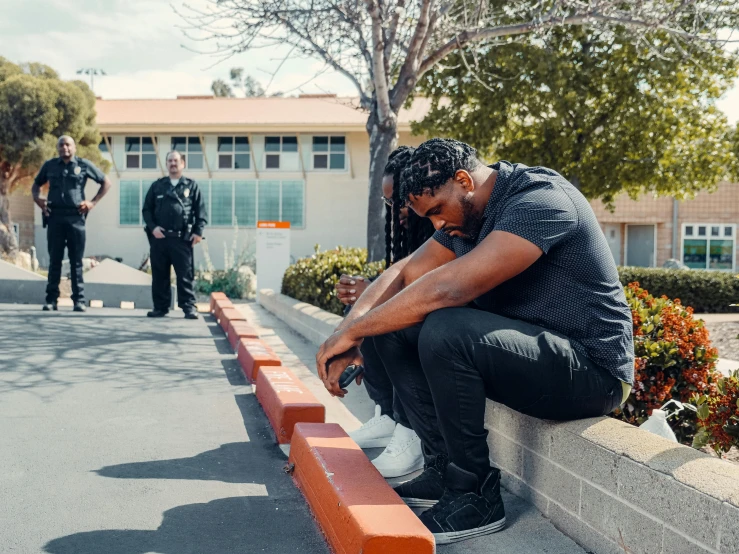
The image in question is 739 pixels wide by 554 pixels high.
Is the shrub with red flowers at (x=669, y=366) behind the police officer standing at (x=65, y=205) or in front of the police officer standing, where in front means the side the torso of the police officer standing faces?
in front

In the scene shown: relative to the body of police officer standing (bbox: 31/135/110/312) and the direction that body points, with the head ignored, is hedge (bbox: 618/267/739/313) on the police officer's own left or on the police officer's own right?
on the police officer's own left

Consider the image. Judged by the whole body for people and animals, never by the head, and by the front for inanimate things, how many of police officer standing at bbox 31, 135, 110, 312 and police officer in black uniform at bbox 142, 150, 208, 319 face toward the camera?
2

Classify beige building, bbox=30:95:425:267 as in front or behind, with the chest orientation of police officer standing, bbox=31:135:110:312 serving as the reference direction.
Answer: behind

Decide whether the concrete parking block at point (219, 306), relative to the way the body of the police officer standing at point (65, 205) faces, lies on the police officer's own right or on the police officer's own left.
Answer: on the police officer's own left

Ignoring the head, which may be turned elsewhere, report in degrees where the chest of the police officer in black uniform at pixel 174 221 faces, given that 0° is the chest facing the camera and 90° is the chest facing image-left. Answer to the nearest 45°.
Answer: approximately 0°

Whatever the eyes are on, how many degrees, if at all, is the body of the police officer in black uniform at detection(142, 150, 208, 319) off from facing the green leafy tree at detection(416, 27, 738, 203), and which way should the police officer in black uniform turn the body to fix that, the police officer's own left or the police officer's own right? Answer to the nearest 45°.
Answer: approximately 135° to the police officer's own left
